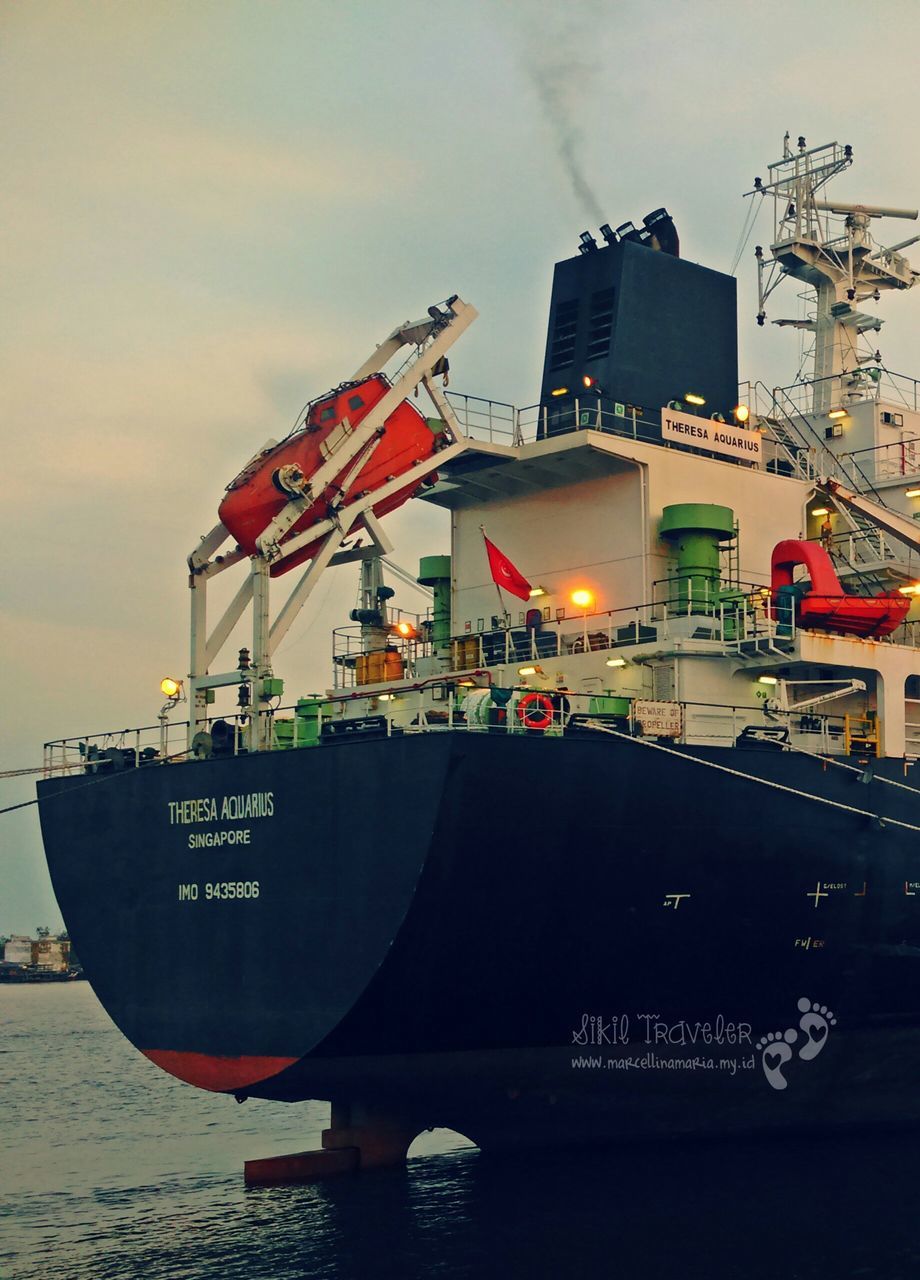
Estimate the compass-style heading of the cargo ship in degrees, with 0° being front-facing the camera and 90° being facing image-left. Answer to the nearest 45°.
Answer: approximately 225°
